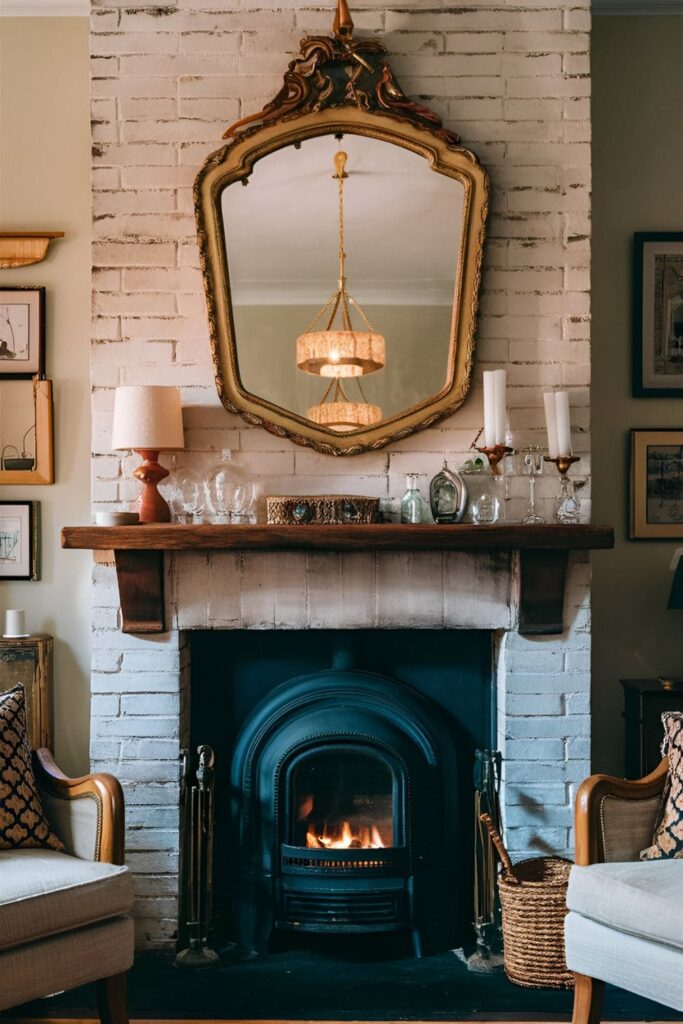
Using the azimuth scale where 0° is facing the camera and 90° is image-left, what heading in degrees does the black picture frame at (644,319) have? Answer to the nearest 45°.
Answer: approximately 0°

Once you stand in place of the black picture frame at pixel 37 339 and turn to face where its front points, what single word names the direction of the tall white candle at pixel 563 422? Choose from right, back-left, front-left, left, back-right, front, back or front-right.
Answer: front-left

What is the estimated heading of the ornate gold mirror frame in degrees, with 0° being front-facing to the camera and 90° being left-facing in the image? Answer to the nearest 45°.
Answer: approximately 0°

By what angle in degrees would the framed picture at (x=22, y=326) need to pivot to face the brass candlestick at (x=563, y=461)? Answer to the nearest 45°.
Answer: approximately 45° to its left

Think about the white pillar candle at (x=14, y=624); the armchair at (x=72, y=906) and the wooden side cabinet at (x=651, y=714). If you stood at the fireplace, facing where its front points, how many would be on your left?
1

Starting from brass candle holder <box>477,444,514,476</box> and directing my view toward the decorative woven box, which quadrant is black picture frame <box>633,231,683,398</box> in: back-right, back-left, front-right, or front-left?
back-right
